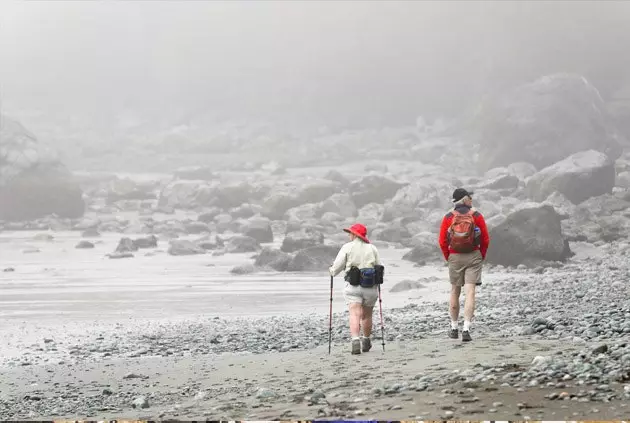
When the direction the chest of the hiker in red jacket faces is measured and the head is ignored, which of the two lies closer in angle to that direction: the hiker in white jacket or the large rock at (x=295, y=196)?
the large rock

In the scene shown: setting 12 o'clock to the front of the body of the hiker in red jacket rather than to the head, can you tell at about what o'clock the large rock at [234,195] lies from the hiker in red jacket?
The large rock is roughly at 11 o'clock from the hiker in red jacket.

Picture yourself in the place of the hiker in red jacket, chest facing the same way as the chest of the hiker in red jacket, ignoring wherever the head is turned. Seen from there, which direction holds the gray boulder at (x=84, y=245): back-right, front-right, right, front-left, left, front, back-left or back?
front-left

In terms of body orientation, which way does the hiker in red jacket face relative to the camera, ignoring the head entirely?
away from the camera

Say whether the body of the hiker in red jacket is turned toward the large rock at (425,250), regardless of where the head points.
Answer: yes

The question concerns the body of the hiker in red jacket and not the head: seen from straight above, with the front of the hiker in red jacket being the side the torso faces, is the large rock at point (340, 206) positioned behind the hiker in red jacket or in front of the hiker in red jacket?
in front

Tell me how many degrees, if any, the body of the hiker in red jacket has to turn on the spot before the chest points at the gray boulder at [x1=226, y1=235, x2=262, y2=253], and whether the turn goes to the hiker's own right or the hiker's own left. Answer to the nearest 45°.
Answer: approximately 45° to the hiker's own left

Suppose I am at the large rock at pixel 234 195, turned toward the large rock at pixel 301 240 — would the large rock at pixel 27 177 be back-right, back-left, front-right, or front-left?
back-right

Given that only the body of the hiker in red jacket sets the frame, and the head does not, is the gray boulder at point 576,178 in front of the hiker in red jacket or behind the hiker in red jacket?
in front

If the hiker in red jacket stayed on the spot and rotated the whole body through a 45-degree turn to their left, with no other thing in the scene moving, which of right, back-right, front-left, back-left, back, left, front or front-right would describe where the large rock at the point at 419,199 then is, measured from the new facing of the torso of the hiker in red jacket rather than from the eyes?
front-right
